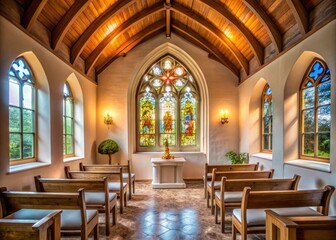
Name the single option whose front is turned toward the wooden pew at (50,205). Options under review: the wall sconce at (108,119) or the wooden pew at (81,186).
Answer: the wall sconce

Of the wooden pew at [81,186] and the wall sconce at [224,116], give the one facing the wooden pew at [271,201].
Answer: the wall sconce

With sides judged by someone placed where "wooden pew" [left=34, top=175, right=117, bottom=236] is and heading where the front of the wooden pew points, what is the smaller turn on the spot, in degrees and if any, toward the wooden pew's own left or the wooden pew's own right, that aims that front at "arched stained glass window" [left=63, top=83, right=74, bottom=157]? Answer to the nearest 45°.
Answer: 0° — it already faces it

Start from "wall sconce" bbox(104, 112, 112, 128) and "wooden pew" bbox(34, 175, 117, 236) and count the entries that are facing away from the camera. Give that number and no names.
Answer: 1

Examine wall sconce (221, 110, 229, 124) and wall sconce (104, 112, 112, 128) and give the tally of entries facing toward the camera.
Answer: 2

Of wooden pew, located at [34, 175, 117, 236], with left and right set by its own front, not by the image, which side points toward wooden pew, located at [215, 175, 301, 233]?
right

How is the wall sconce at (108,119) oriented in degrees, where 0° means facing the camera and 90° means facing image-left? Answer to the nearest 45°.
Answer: approximately 0°

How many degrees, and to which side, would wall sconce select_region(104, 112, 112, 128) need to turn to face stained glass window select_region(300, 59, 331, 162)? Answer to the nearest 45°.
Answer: approximately 45° to its left

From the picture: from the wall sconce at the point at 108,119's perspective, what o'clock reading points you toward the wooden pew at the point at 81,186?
The wooden pew is roughly at 12 o'clock from the wall sconce.

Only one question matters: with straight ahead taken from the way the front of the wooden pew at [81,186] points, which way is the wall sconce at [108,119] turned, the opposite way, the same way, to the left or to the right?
the opposite way
